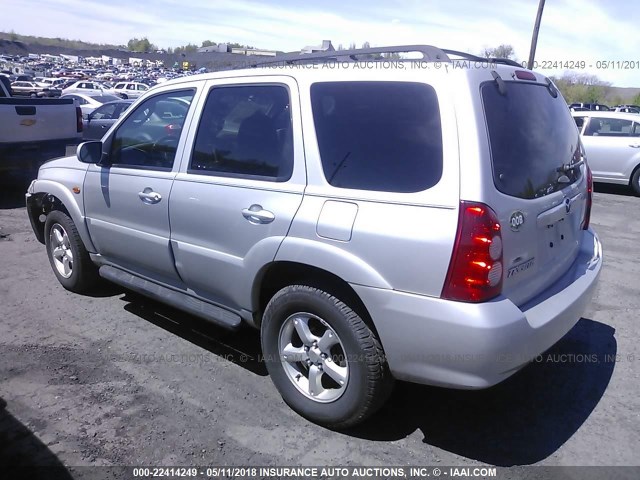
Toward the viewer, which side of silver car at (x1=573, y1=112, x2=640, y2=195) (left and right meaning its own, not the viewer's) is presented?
left

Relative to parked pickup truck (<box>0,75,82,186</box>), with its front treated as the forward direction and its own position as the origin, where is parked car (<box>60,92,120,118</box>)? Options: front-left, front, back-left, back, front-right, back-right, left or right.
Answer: front-right

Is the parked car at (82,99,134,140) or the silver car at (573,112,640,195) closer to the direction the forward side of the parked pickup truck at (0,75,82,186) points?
the parked car

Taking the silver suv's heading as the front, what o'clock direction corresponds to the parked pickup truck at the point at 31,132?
The parked pickup truck is roughly at 12 o'clock from the silver suv.

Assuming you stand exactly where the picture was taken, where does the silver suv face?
facing away from the viewer and to the left of the viewer

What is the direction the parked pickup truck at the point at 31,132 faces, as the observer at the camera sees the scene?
facing away from the viewer and to the left of the viewer

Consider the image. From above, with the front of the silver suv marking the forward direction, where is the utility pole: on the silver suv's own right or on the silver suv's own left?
on the silver suv's own right

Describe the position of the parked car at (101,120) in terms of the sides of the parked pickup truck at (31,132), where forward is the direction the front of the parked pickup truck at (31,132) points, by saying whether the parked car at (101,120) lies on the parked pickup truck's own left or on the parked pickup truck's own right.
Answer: on the parked pickup truck's own right
